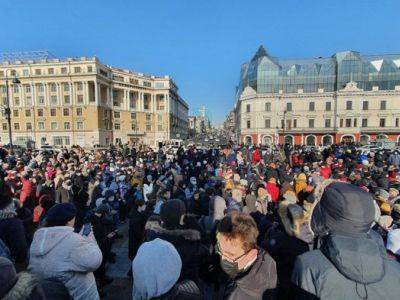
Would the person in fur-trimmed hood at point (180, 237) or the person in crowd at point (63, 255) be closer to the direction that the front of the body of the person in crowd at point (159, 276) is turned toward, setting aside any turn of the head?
the person in fur-trimmed hood

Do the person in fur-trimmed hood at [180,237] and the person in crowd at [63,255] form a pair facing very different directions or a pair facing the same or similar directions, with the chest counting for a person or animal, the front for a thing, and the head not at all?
same or similar directions

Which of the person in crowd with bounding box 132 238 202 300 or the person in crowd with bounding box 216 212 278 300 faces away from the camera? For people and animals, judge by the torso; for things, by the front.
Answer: the person in crowd with bounding box 132 238 202 300

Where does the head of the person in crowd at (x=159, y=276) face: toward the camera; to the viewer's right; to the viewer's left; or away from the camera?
away from the camera

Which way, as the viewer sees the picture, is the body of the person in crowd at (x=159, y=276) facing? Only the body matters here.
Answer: away from the camera

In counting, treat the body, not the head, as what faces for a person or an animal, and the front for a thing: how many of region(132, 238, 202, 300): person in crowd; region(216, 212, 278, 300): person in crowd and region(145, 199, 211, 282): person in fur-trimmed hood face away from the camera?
2

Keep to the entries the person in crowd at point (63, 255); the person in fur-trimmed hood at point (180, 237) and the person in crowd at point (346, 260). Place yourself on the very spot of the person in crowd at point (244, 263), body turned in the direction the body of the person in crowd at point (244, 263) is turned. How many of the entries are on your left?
1

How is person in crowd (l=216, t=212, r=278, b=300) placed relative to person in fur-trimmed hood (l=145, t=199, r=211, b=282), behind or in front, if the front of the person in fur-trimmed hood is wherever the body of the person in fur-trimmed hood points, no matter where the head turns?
behind

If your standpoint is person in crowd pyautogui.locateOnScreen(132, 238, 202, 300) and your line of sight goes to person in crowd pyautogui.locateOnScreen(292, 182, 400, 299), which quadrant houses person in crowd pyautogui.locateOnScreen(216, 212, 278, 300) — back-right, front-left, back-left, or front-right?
front-left

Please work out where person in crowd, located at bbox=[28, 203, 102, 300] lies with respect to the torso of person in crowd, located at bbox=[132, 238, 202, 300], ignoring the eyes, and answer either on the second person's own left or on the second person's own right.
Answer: on the second person's own left

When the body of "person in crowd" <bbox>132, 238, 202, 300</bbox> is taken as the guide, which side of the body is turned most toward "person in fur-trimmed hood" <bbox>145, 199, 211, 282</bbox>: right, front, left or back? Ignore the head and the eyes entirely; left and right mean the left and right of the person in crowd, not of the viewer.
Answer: front

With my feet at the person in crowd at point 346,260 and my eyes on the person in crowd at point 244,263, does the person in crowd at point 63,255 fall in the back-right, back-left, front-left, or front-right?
front-left

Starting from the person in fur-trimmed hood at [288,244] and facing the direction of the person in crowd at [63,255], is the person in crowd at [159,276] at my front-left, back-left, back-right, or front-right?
front-left

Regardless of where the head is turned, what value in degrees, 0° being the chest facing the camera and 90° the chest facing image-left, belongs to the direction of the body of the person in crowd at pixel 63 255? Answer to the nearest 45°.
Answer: approximately 225°

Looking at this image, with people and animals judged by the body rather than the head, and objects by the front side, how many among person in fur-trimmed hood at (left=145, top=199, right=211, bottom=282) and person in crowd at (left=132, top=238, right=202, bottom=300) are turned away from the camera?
2

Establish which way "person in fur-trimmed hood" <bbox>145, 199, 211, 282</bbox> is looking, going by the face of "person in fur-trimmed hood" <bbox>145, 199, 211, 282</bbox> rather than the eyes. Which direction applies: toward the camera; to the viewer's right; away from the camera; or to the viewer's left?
away from the camera

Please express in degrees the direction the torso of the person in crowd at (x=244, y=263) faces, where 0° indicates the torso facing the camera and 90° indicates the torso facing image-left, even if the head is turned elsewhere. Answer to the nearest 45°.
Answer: approximately 45°

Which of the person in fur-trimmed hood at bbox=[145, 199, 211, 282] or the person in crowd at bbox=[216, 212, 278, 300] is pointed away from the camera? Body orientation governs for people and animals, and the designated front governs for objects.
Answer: the person in fur-trimmed hood

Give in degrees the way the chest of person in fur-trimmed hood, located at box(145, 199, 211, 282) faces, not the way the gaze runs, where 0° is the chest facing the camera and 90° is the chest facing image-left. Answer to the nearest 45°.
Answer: approximately 180°
